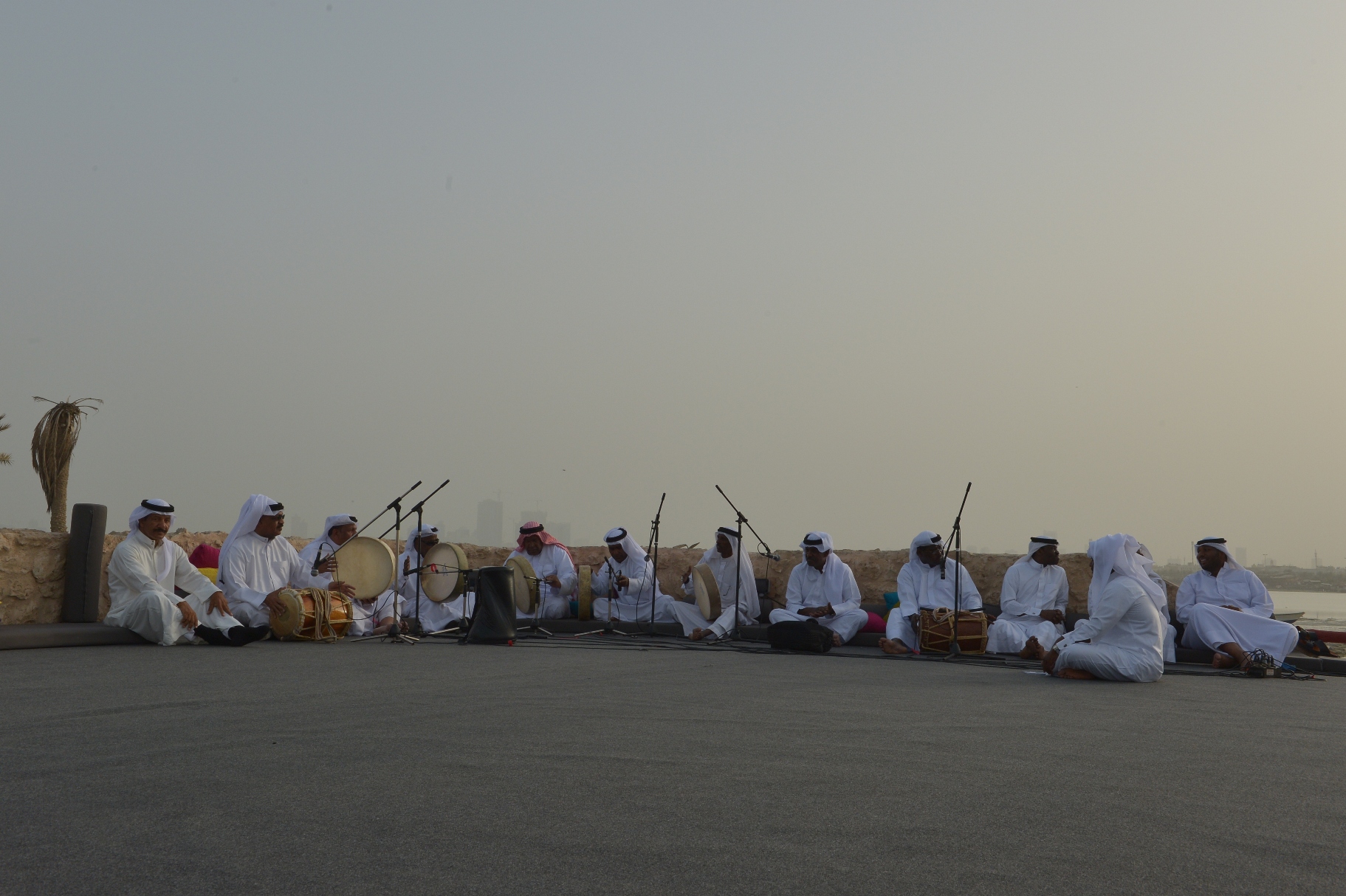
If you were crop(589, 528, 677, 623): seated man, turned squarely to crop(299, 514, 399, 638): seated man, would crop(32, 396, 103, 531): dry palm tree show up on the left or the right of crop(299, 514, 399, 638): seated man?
right

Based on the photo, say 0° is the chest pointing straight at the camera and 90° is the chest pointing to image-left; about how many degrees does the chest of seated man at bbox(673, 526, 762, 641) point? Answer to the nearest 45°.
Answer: approximately 45°

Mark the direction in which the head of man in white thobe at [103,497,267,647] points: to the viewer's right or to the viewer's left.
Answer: to the viewer's right

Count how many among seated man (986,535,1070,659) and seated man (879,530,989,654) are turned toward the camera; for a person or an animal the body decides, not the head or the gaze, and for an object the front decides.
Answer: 2

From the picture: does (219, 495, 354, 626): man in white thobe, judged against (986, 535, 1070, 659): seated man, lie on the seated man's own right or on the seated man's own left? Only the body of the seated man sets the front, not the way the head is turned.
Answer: on the seated man's own right

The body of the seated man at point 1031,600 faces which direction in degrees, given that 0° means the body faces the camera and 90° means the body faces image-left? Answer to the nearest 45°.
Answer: approximately 0°

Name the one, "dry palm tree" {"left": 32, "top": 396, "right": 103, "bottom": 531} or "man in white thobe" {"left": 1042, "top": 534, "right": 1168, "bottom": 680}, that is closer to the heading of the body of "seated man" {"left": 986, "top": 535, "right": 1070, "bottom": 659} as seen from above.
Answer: the man in white thobe
